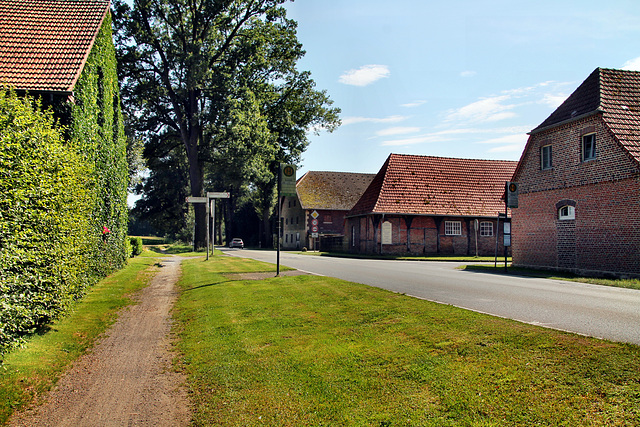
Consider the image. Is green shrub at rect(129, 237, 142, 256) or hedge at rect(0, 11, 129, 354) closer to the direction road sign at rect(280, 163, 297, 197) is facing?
the hedge

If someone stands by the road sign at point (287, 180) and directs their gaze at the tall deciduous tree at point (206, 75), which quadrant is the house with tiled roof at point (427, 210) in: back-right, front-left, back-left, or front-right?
front-right

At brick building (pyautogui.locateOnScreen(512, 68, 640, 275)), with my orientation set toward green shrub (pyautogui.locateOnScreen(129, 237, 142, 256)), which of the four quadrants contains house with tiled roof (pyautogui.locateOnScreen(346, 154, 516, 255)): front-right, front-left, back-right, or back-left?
front-right

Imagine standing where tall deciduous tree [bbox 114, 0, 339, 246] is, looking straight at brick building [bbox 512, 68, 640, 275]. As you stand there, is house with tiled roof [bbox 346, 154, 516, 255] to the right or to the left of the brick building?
left

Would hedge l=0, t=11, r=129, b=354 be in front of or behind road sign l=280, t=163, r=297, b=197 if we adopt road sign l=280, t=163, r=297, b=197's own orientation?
in front

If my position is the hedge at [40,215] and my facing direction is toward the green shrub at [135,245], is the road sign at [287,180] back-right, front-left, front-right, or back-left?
front-right

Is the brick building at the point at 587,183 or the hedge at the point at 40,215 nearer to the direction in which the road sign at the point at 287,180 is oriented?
the hedge

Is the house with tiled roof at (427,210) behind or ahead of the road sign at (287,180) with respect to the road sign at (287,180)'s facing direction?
behind

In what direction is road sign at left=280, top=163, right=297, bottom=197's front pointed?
toward the camera

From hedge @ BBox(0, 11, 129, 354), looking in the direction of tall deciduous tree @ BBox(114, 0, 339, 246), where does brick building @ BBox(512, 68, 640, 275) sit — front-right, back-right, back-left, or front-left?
front-right

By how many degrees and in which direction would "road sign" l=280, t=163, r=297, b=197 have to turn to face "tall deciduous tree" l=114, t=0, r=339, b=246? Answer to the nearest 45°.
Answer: approximately 180°
